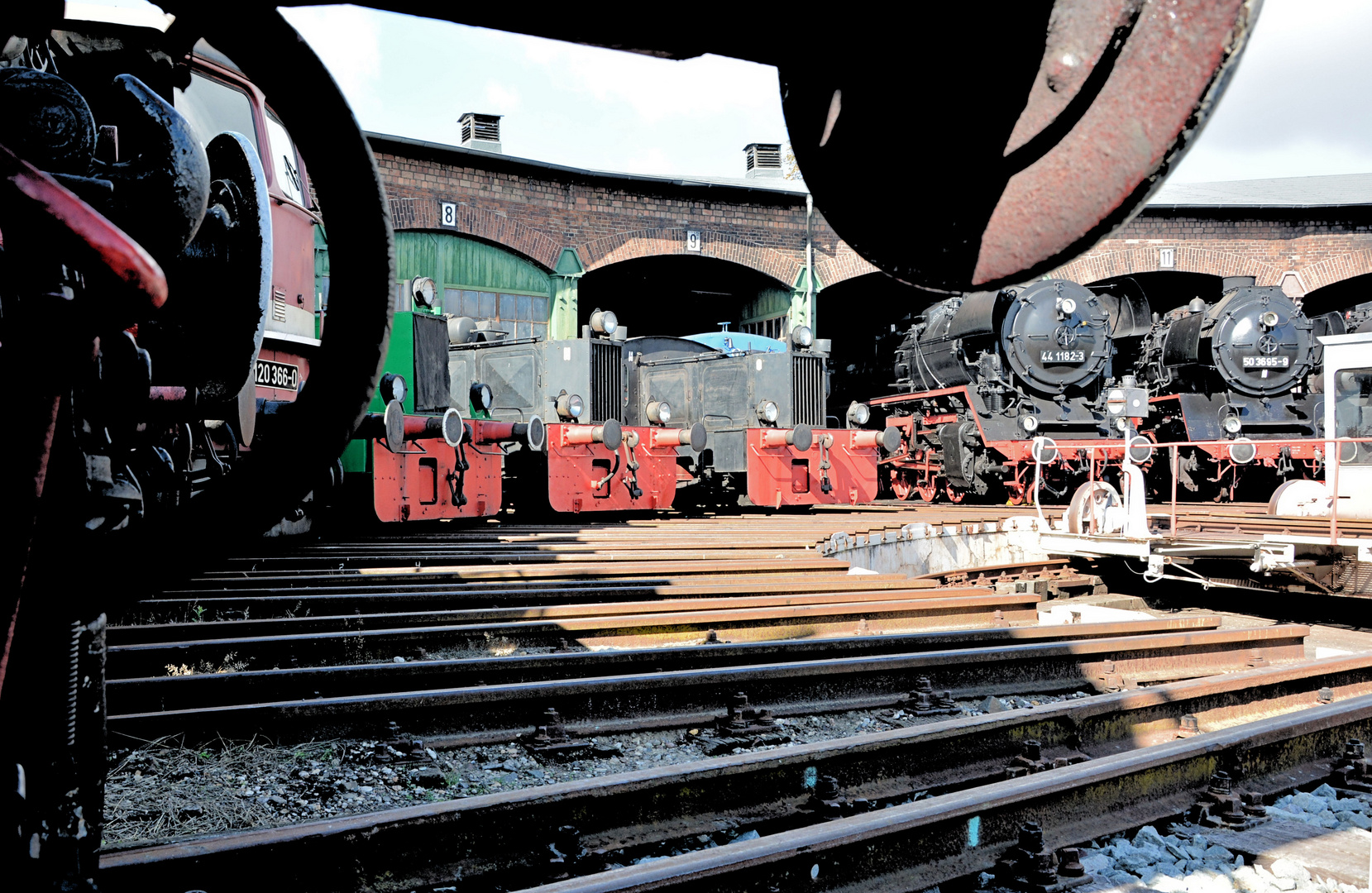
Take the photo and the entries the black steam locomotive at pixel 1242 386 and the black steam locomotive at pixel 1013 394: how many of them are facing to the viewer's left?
0

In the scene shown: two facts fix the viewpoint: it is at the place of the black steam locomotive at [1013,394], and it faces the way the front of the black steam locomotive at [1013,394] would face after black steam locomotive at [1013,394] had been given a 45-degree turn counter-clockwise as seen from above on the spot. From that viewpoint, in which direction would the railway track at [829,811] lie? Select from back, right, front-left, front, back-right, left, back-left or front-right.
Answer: right

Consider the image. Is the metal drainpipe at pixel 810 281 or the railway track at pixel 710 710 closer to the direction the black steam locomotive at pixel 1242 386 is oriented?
the railway track

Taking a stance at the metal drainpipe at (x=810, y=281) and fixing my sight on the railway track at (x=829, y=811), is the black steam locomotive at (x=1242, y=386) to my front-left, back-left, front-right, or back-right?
front-left

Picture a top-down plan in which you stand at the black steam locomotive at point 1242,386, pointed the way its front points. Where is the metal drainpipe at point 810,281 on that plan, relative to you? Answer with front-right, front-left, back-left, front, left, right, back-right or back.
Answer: back-right

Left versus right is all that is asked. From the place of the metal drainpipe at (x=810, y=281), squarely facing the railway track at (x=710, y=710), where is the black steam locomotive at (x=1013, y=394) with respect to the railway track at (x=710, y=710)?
left

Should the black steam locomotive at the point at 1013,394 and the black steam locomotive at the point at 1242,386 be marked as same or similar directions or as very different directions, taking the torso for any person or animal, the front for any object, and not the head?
same or similar directions

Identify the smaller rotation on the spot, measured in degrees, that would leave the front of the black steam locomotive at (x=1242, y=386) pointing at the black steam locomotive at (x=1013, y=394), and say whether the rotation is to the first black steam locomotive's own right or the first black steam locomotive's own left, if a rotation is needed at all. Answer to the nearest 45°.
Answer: approximately 90° to the first black steam locomotive's own right

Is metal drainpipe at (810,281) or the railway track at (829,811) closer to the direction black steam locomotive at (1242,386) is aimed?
the railway track

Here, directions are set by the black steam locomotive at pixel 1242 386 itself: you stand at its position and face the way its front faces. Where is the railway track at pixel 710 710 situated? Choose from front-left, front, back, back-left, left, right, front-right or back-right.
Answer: front-right

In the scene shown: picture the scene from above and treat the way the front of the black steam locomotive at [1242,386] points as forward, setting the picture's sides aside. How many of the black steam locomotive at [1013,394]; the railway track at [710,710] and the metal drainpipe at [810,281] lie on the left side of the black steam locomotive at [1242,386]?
0

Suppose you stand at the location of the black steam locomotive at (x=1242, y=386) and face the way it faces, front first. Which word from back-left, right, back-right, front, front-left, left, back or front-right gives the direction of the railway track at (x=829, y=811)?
front-right

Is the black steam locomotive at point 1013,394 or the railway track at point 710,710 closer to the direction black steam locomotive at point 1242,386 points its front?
the railway track

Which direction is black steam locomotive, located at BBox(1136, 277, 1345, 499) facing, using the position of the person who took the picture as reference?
facing the viewer and to the right of the viewer
